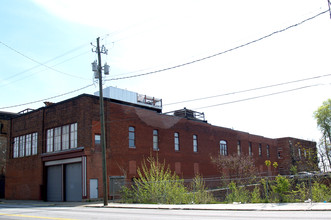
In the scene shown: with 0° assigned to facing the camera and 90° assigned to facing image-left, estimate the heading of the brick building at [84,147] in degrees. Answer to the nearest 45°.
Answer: approximately 45°

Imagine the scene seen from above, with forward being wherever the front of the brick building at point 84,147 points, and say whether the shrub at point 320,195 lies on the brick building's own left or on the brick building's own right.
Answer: on the brick building's own left

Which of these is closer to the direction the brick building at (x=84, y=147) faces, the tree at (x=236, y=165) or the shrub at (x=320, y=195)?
the shrub

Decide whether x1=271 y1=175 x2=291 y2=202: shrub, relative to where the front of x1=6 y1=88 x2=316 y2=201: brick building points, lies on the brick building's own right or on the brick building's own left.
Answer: on the brick building's own left

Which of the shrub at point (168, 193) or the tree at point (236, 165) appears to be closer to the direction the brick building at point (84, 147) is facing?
the shrub
